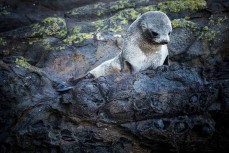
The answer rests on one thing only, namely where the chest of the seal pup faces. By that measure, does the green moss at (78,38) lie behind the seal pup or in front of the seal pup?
behind

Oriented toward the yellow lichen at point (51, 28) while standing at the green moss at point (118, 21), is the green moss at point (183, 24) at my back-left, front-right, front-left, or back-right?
back-left

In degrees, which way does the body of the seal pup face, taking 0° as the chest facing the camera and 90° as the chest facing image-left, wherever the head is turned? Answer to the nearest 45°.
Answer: approximately 315°

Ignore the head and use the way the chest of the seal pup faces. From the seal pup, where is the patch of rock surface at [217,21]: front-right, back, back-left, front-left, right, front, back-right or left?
left

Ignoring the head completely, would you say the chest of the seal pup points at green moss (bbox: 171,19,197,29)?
no

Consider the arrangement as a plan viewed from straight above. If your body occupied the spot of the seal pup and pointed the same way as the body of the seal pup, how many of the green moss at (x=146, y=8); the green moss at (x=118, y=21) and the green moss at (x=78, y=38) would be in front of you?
0

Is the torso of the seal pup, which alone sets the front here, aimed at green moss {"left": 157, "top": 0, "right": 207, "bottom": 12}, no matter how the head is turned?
no

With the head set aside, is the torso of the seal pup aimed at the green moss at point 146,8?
no

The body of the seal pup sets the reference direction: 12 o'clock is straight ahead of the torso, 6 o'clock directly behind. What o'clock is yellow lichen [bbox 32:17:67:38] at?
The yellow lichen is roughly at 6 o'clock from the seal pup.
